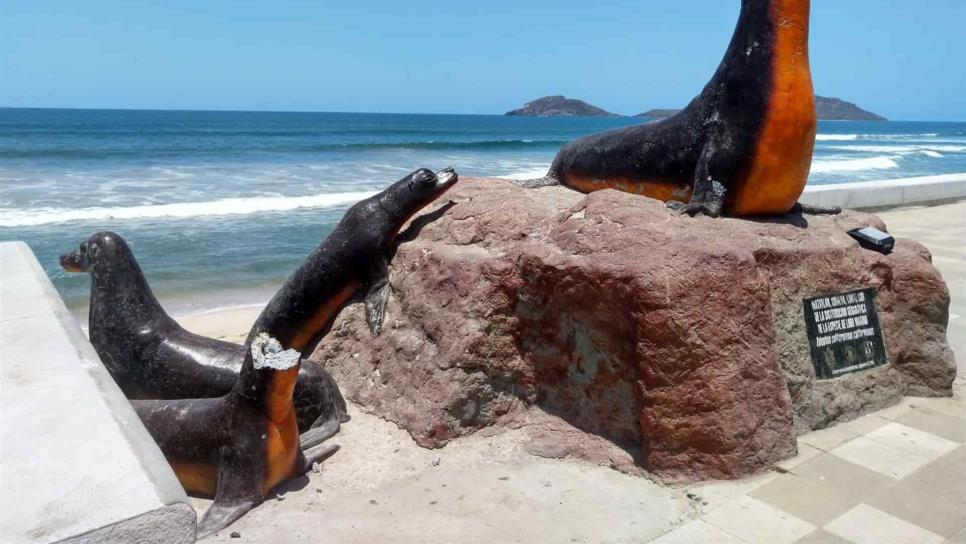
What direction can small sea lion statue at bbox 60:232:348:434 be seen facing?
to the viewer's left

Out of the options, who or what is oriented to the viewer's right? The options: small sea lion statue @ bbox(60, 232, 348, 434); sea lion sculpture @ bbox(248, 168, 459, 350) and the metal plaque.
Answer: the sea lion sculpture

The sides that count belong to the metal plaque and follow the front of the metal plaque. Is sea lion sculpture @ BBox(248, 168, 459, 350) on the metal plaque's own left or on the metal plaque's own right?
on the metal plaque's own right

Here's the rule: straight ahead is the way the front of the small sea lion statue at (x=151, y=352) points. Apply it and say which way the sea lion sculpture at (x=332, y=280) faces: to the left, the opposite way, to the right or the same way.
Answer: the opposite way

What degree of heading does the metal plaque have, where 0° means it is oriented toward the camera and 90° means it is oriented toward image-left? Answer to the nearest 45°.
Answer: approximately 0°

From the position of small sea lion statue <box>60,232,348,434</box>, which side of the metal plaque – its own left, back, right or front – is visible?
right

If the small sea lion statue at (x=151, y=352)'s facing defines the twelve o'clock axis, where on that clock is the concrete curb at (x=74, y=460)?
The concrete curb is roughly at 9 o'clock from the small sea lion statue.

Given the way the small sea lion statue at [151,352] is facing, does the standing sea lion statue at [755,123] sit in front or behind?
behind

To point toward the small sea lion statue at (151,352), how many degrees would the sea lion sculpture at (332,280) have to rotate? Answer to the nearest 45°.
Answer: approximately 180°

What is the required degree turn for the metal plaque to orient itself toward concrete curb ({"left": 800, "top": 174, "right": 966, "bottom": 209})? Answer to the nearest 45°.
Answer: approximately 180°

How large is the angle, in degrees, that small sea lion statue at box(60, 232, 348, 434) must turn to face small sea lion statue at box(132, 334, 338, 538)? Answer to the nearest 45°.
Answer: approximately 90° to its left

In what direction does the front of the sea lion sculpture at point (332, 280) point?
to the viewer's right
